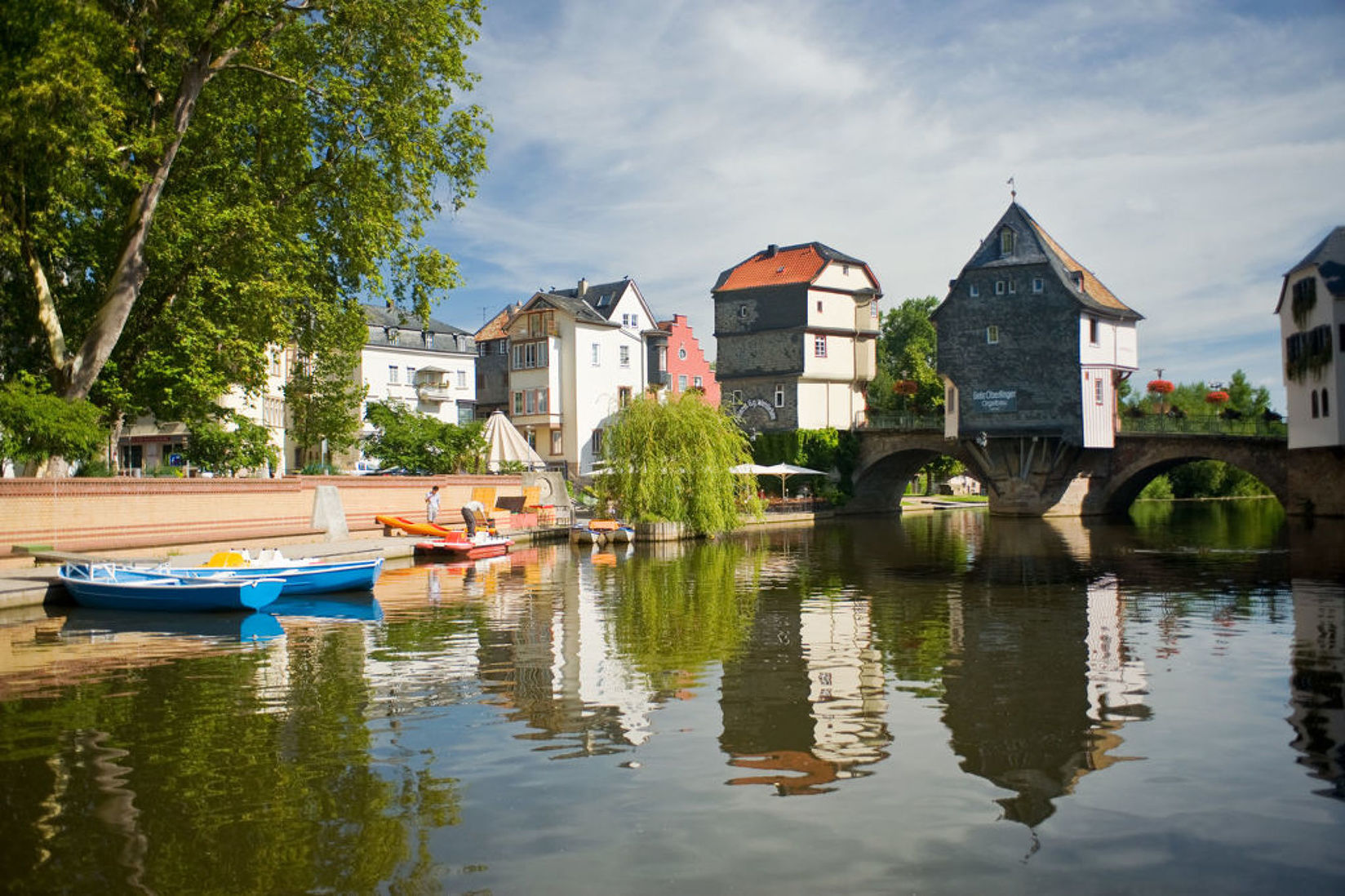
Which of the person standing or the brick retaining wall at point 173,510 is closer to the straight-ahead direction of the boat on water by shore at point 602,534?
the brick retaining wall

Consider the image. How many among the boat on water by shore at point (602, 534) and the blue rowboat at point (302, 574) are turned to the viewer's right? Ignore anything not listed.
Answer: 1

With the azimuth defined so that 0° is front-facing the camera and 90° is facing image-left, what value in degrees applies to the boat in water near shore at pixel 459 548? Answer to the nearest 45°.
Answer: approximately 270°

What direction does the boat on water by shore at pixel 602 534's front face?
toward the camera

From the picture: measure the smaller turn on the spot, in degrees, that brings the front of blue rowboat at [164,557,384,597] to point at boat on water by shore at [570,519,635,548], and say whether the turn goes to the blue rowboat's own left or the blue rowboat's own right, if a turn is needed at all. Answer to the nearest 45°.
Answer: approximately 45° to the blue rowboat's own left

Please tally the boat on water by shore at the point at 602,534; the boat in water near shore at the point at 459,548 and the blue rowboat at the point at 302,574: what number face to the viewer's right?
2

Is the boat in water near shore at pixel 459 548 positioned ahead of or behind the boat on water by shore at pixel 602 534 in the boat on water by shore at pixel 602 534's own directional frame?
ahead

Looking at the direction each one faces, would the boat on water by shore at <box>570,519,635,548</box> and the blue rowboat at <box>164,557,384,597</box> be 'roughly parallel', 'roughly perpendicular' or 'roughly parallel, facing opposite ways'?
roughly perpendicular

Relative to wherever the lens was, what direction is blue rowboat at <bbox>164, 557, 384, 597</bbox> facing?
facing to the right of the viewer
